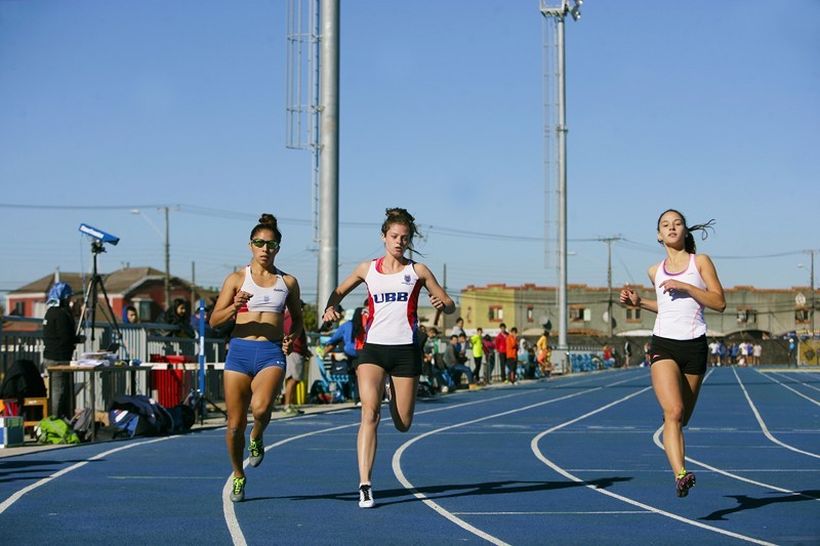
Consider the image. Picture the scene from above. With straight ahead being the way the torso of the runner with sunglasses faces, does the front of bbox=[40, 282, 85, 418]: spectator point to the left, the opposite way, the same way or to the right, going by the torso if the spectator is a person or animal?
to the left

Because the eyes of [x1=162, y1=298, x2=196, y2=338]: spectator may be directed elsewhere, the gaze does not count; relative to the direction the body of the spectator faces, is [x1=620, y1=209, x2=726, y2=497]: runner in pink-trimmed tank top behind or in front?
in front

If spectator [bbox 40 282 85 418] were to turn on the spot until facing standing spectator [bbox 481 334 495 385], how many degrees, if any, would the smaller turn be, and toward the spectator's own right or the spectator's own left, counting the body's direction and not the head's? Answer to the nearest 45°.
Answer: approximately 45° to the spectator's own left

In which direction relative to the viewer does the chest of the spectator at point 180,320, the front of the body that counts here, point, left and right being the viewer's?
facing the viewer and to the right of the viewer

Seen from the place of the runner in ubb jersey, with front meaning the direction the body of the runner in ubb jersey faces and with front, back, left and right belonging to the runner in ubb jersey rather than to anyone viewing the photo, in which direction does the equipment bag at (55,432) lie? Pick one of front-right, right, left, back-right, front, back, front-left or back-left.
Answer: back-right

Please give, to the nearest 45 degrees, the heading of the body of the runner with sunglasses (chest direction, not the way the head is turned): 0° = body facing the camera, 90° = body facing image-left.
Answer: approximately 0°

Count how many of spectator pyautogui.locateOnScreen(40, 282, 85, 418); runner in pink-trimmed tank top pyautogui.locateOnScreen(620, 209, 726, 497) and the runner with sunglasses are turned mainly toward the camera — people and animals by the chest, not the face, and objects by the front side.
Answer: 2

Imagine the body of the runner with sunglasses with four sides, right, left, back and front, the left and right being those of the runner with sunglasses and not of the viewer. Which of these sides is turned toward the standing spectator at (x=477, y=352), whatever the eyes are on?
back

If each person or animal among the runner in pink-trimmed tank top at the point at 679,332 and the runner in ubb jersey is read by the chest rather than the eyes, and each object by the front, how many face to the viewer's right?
0

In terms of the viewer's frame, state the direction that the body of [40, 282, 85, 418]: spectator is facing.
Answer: to the viewer's right

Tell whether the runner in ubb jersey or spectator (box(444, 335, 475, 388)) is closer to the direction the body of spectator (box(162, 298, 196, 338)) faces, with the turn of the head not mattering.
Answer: the runner in ubb jersey
